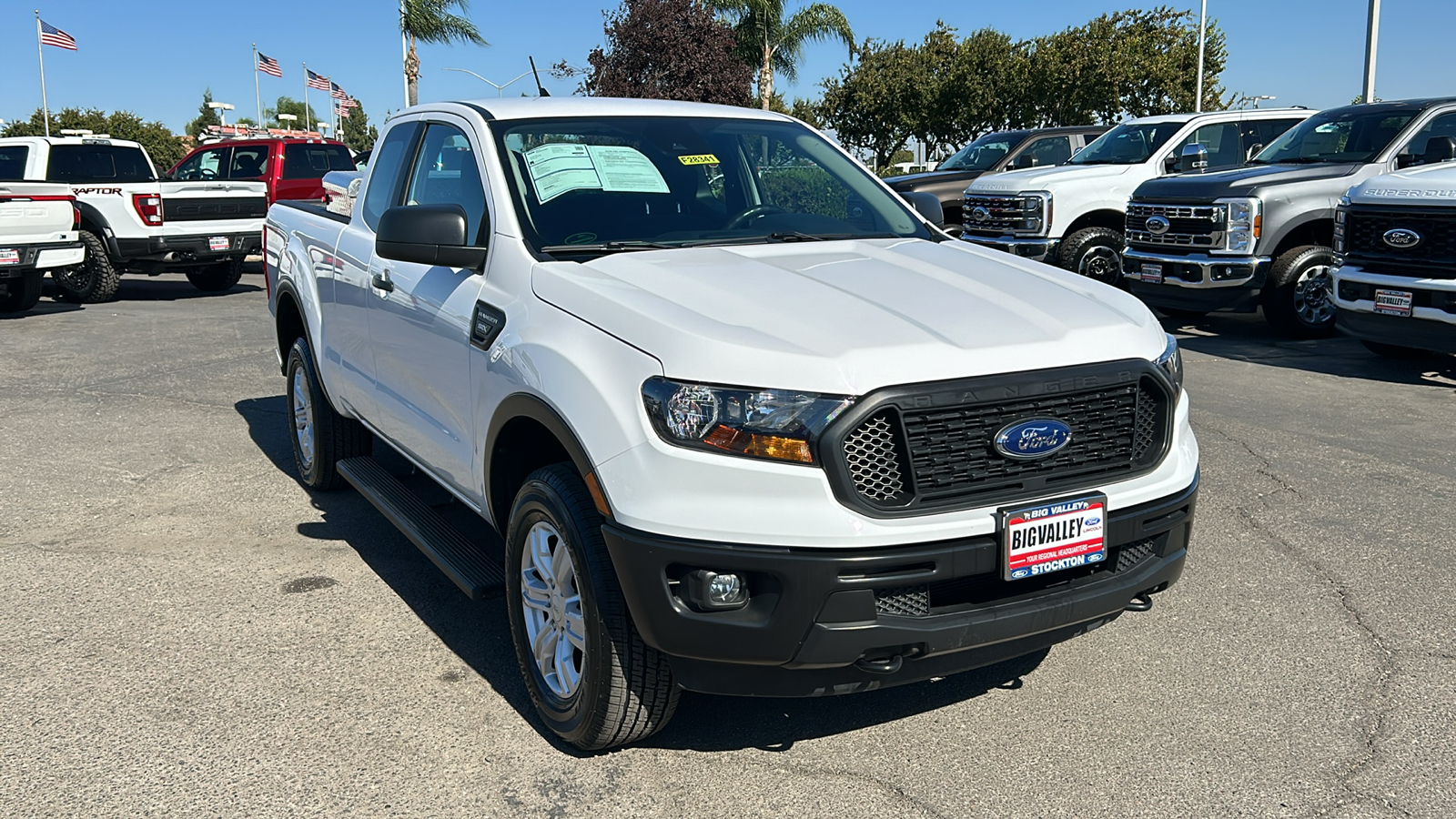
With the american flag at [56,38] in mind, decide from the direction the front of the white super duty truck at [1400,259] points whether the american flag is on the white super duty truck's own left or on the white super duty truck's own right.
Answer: on the white super duty truck's own right

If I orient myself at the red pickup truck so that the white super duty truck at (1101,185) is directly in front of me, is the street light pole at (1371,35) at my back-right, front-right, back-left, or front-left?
front-left

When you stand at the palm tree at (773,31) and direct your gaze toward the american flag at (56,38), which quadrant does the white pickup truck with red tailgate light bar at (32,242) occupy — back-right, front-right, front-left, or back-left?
front-left

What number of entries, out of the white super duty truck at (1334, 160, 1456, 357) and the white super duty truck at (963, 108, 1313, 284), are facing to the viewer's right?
0

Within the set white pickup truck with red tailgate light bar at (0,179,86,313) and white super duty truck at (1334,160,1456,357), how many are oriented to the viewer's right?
0

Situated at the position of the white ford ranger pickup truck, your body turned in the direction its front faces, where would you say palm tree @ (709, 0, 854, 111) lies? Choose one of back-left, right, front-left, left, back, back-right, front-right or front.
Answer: back-left

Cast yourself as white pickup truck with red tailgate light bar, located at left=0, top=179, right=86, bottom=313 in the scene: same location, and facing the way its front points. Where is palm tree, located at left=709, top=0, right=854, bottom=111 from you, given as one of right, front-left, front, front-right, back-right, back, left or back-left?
right

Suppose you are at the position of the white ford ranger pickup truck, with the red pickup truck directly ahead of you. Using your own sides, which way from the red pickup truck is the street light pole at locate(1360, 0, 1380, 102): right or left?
right

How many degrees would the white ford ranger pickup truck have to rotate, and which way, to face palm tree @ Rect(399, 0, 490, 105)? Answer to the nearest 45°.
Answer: approximately 135° to its left

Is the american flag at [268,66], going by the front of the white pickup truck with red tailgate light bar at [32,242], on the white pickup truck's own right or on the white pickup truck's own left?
on the white pickup truck's own right

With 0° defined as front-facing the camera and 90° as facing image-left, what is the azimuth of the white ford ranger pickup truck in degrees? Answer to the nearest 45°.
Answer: approximately 315°

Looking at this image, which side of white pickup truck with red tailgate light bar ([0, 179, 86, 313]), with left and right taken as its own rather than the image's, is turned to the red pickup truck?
right

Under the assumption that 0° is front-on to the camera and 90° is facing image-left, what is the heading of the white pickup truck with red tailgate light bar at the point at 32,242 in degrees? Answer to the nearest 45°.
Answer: approximately 135°

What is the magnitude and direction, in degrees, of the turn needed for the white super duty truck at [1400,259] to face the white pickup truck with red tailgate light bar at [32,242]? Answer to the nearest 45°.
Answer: approximately 45° to its right

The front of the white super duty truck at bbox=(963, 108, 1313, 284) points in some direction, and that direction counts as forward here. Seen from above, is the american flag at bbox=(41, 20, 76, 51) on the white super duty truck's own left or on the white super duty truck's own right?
on the white super duty truck's own right

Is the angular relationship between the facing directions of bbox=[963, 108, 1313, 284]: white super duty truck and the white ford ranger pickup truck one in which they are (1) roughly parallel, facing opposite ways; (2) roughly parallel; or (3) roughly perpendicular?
roughly perpendicular
